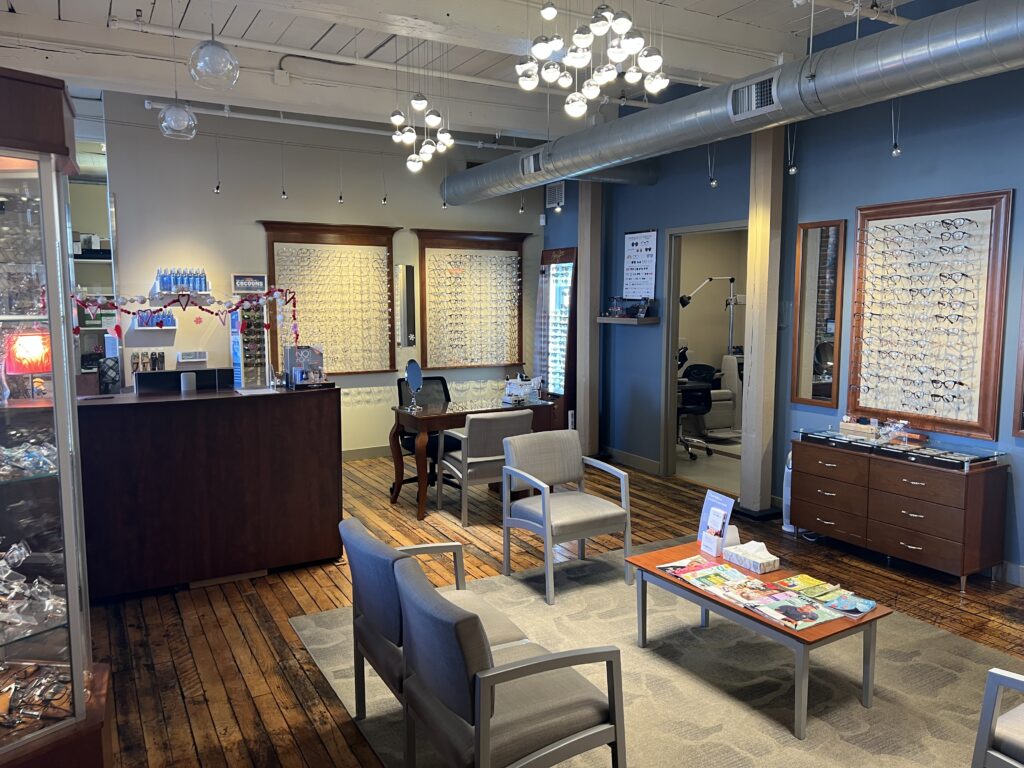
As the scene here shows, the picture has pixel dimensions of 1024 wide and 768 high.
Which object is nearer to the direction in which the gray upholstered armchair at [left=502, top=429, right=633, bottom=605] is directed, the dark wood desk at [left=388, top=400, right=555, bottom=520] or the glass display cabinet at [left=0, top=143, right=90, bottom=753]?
the glass display cabinet

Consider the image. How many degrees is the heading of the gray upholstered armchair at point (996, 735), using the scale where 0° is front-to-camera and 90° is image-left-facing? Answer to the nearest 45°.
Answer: approximately 135°

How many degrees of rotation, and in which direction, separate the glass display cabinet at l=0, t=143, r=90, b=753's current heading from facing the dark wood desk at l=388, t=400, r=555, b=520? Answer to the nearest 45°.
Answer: approximately 90° to its left

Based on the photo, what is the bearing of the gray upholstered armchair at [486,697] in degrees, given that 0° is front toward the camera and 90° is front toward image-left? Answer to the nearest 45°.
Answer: approximately 225°

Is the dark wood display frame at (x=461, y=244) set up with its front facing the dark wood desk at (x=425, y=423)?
yes

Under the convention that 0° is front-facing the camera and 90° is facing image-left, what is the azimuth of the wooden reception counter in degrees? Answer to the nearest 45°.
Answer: approximately 0°

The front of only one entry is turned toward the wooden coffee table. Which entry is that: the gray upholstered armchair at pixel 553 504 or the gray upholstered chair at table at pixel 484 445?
the gray upholstered armchair

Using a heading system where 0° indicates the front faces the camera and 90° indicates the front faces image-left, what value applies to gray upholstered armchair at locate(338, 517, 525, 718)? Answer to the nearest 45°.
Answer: approximately 225°

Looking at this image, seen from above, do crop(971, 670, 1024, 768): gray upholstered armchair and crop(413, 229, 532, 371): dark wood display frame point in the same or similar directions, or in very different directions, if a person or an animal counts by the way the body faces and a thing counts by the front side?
very different directions

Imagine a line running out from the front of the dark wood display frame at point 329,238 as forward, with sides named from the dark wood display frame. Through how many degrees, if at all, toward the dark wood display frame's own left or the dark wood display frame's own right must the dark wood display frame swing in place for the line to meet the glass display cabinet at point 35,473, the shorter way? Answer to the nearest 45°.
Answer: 0° — it already faces it

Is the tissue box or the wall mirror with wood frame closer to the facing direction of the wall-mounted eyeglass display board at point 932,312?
the tissue box

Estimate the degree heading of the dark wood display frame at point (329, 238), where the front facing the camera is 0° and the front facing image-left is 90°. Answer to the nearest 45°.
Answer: approximately 0°
